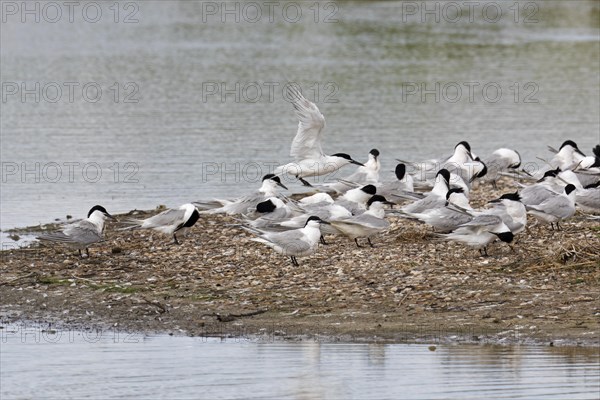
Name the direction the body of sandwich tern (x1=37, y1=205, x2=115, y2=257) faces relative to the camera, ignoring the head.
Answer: to the viewer's right

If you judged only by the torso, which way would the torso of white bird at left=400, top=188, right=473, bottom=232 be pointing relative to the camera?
to the viewer's right

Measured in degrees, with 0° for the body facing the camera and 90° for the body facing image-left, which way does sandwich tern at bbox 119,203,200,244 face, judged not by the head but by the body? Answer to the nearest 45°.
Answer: approximately 270°

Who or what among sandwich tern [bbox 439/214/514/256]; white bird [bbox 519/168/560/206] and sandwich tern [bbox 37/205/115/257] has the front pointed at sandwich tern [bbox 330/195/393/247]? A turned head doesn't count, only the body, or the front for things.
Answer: sandwich tern [bbox 37/205/115/257]

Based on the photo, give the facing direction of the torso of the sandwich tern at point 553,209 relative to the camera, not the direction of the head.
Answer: to the viewer's right

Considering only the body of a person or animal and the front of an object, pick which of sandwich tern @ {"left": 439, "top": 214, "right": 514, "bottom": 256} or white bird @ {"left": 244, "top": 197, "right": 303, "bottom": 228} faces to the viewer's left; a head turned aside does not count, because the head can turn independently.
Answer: the white bird

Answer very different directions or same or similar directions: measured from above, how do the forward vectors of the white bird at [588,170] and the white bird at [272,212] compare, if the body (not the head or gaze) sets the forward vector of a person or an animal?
very different directions

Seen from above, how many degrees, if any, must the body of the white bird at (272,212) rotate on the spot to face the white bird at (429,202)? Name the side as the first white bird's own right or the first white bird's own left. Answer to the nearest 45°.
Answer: approximately 180°

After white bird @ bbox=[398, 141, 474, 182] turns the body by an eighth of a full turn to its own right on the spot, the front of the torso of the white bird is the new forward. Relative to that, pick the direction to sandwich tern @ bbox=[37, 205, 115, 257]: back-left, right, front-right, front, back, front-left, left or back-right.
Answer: right

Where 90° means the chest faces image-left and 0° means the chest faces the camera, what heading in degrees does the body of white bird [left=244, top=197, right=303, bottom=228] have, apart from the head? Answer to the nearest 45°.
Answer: approximately 90°

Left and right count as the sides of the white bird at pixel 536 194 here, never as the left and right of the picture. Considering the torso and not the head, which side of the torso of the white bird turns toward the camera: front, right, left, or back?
right

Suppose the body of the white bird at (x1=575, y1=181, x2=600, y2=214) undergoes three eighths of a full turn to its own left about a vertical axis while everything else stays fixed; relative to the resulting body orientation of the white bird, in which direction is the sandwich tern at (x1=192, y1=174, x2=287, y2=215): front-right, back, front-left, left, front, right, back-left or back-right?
front-left

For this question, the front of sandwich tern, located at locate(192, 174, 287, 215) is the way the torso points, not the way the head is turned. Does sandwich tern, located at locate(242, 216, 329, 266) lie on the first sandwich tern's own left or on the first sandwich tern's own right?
on the first sandwich tern's own right

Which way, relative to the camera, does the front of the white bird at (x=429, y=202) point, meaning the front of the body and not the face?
to the viewer's right

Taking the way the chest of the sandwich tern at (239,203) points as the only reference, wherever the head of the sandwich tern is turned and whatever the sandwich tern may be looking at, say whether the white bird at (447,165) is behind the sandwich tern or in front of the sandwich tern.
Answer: in front

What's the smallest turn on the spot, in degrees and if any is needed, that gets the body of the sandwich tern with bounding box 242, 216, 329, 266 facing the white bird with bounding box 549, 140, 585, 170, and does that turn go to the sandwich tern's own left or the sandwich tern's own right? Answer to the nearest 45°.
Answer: approximately 45° to the sandwich tern's own left

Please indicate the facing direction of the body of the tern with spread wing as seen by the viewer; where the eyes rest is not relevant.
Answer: to the viewer's right

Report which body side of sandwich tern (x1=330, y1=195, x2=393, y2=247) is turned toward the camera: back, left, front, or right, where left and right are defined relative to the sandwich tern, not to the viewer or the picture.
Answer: right
